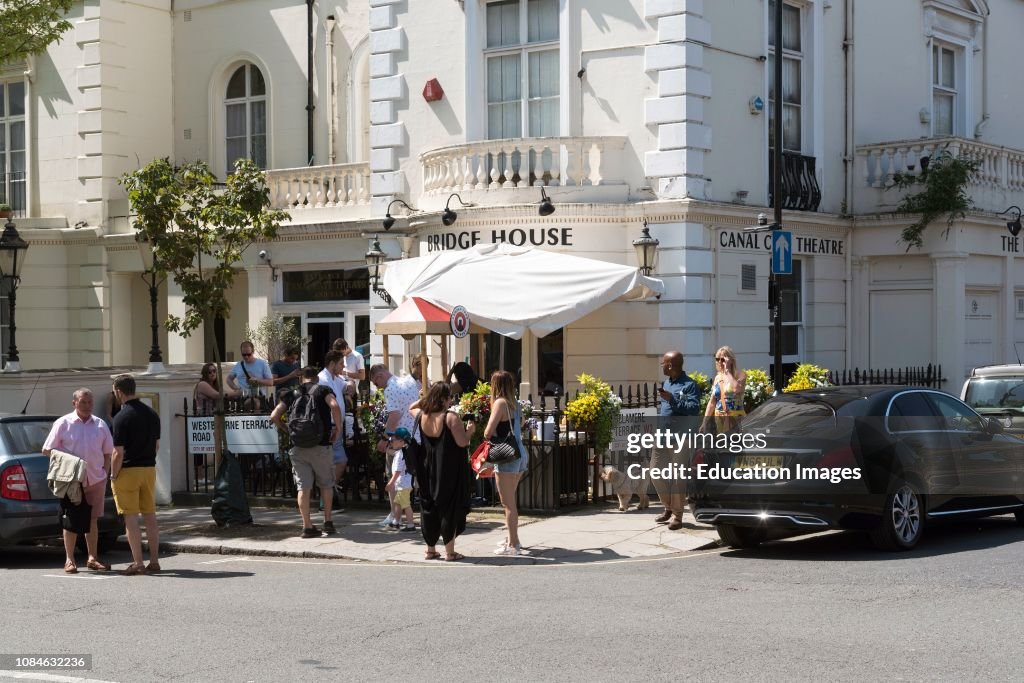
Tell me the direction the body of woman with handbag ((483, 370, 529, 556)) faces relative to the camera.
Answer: to the viewer's left

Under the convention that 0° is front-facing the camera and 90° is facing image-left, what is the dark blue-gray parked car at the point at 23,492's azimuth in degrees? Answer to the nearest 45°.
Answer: approximately 135°

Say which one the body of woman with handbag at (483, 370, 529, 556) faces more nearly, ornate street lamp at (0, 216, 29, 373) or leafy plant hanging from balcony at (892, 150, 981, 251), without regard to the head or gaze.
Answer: the ornate street lamp

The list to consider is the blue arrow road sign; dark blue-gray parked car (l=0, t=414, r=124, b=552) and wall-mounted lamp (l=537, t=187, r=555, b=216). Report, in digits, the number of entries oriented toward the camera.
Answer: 2

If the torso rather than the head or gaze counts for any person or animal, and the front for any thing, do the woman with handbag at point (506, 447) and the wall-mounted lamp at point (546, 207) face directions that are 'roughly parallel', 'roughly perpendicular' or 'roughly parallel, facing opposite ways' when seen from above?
roughly perpendicular

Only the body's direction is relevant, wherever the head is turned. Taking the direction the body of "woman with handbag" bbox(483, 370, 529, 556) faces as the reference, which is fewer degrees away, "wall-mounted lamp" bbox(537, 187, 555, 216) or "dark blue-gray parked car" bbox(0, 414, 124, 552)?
the dark blue-gray parked car

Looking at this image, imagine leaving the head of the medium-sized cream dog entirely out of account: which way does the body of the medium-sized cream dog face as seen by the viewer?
to the viewer's left

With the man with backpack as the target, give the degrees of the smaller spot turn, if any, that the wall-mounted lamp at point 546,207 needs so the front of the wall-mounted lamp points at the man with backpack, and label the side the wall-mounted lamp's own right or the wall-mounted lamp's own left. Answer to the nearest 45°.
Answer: approximately 45° to the wall-mounted lamp's own right

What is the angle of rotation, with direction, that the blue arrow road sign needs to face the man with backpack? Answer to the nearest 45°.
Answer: approximately 45° to its right
